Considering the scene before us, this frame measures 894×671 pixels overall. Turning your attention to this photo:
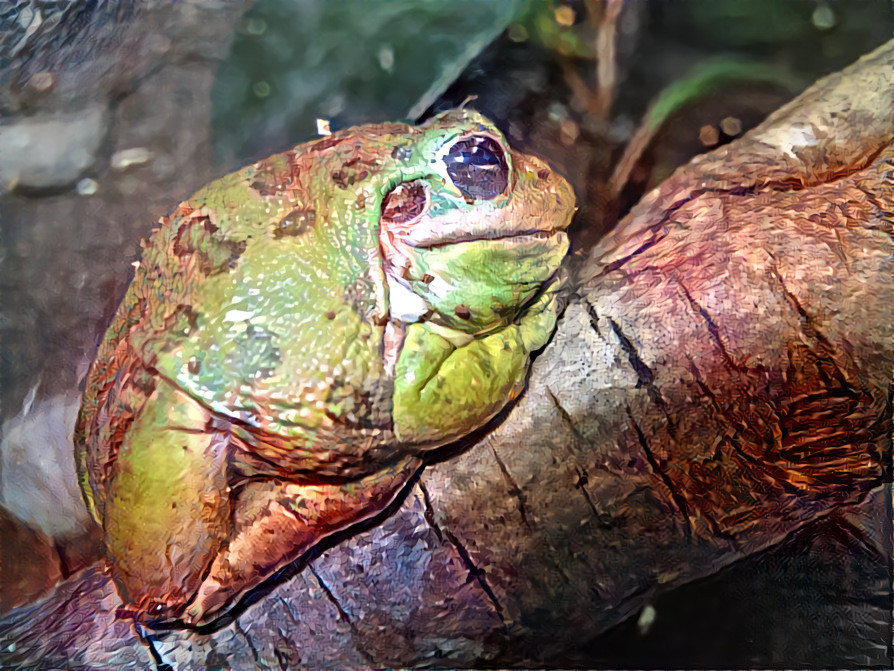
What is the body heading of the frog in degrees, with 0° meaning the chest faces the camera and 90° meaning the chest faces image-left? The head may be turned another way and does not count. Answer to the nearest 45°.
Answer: approximately 270°
